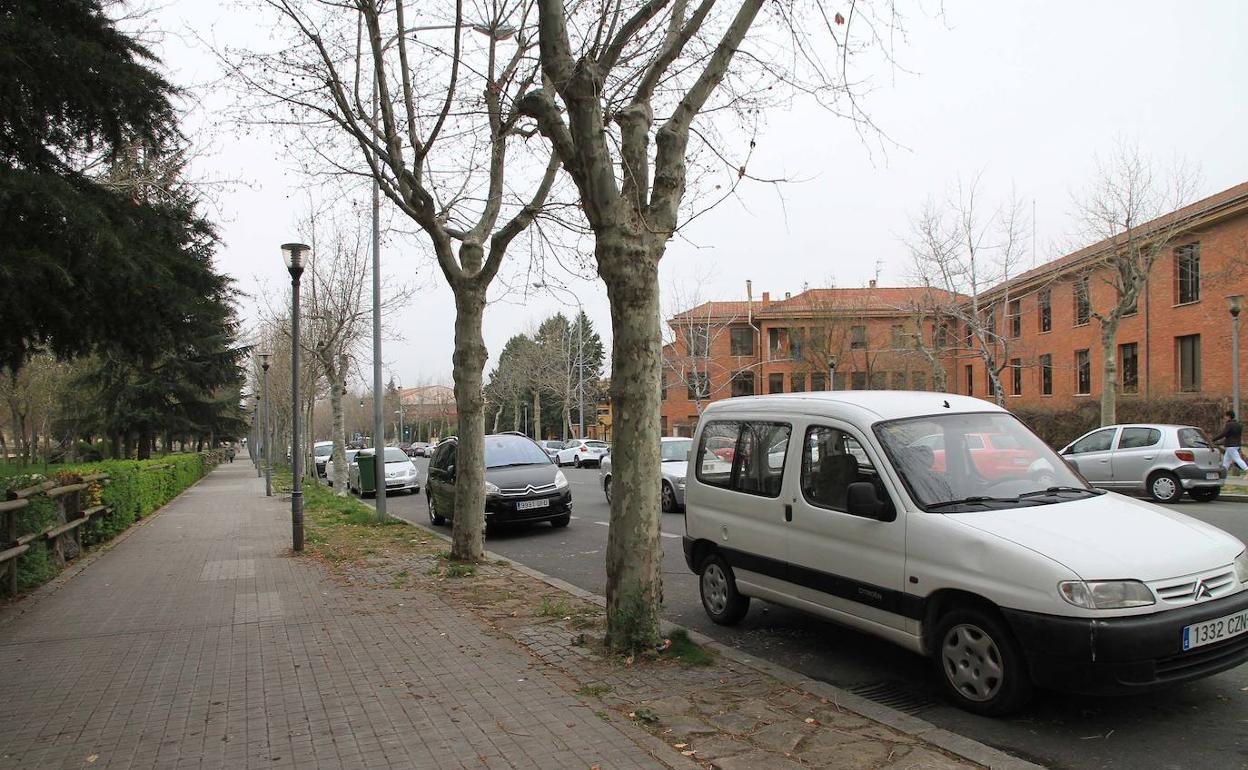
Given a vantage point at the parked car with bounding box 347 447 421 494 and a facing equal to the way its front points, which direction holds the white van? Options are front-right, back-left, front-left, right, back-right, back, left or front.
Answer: front

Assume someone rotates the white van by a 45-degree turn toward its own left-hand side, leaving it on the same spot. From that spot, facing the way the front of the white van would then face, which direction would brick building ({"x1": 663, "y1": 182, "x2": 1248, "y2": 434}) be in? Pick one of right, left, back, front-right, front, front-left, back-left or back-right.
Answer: left

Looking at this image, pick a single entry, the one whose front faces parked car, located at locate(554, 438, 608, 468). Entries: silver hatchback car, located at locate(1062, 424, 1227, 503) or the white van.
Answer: the silver hatchback car

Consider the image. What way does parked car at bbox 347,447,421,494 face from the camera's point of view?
toward the camera

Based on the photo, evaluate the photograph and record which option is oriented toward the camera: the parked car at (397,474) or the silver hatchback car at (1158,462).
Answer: the parked car

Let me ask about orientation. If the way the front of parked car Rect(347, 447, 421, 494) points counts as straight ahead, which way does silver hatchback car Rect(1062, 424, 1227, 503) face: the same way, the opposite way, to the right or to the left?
the opposite way

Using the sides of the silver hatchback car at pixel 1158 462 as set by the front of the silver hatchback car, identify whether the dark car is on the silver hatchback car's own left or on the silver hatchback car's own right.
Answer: on the silver hatchback car's own left

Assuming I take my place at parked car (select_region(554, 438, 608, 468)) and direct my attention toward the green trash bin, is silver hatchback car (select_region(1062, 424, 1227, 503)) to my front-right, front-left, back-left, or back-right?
front-left

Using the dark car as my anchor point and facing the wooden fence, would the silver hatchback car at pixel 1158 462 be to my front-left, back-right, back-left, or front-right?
back-left

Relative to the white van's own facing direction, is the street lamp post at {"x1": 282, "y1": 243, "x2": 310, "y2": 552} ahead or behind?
behind

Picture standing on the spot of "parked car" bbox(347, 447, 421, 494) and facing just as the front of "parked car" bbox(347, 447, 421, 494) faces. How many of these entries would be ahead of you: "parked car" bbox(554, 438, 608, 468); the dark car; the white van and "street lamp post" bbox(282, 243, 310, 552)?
3

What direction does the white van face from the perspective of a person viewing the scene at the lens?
facing the viewer and to the right of the viewer

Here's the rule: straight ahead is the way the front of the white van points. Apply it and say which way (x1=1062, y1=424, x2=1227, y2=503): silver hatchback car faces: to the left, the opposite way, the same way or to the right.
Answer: the opposite way

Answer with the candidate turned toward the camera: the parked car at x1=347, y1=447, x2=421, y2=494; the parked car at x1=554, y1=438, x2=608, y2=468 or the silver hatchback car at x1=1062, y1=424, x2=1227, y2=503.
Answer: the parked car at x1=347, y1=447, x2=421, y2=494
